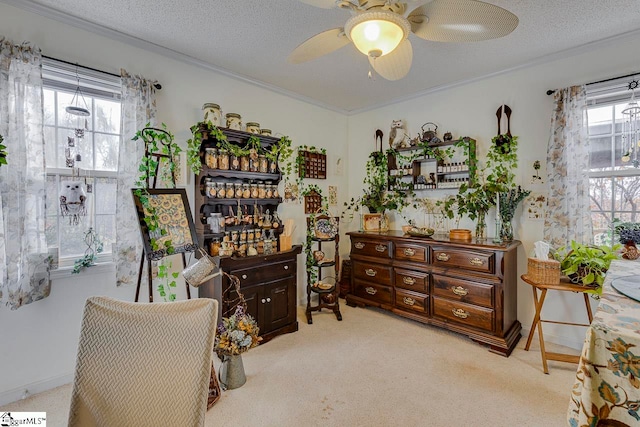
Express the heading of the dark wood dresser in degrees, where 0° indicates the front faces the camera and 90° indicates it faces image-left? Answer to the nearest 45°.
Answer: approximately 45°

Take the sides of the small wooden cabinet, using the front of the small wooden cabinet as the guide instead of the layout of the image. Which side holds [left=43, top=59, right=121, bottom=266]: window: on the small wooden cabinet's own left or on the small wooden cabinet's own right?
on the small wooden cabinet's own right

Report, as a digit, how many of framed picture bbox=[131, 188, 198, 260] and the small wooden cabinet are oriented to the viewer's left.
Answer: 0

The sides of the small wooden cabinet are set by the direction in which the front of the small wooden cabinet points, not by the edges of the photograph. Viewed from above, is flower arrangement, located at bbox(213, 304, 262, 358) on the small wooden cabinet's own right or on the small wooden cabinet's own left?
on the small wooden cabinet's own right

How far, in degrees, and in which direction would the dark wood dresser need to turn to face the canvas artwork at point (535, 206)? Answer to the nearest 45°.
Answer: approximately 135° to its left

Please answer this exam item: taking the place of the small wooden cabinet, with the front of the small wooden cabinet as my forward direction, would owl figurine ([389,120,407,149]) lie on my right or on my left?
on my left

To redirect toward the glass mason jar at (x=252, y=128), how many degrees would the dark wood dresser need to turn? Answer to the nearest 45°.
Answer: approximately 45° to its right

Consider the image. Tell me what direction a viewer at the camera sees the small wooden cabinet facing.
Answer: facing the viewer and to the right of the viewer

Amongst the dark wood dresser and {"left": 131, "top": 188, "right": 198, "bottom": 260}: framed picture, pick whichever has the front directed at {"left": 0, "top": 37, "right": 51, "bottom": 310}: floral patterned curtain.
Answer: the dark wood dresser

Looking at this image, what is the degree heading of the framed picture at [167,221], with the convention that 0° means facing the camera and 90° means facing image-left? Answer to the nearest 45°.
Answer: approximately 315°

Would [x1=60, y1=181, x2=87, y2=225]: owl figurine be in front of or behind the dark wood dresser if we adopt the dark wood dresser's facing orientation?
in front

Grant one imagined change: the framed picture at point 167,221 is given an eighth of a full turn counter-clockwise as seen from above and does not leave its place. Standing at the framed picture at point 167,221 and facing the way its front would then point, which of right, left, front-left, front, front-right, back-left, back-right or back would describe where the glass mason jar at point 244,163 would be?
front-left

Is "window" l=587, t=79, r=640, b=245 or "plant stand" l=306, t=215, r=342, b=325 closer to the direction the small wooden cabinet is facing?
the window
